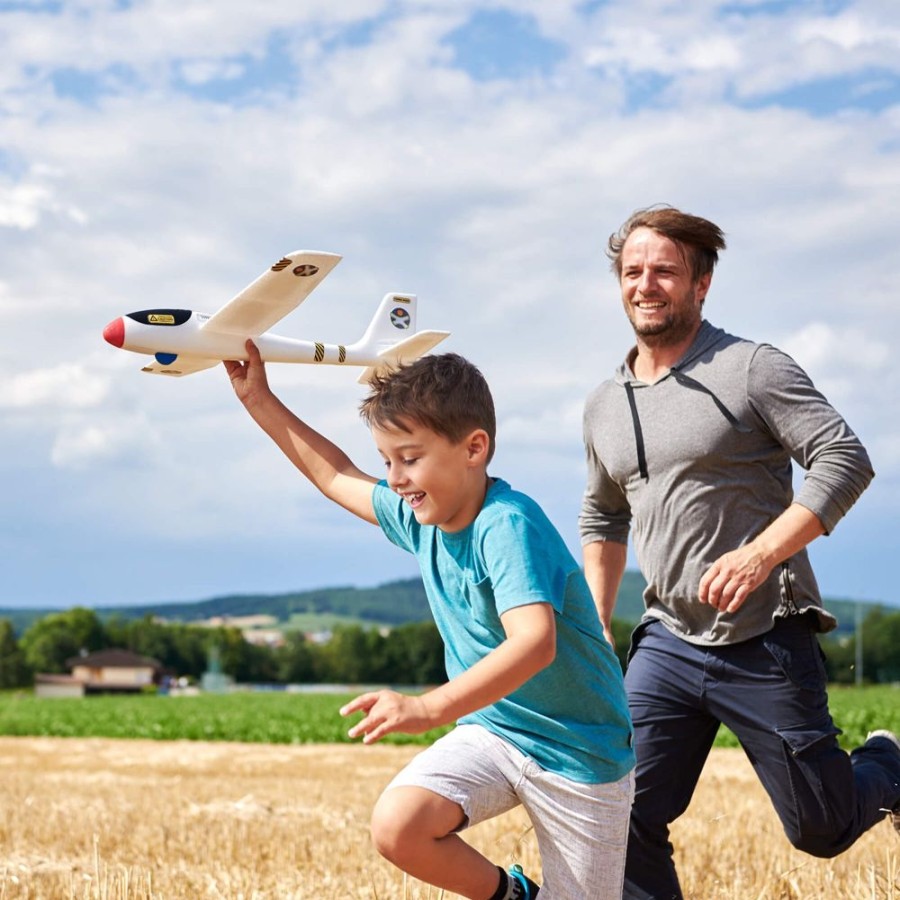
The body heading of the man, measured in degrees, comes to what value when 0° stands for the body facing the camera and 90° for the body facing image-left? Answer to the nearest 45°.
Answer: approximately 45°

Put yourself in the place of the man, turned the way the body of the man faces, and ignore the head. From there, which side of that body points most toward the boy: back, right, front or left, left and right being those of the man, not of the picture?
front

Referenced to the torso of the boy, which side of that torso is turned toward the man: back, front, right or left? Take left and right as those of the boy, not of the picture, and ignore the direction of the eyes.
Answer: back

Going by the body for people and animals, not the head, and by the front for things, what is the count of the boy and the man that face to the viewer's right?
0

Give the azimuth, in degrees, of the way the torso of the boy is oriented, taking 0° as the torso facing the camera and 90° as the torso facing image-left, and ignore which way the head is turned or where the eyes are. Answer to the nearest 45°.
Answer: approximately 45°
